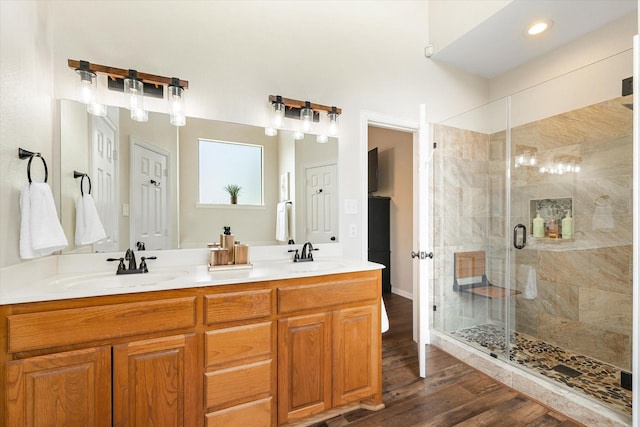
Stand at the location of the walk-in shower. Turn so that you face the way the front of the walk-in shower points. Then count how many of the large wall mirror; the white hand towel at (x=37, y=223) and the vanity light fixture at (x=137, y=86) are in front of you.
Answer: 3

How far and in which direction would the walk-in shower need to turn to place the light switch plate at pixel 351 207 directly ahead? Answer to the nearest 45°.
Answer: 0° — it already faces it

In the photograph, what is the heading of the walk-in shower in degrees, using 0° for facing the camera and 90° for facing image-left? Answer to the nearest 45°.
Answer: approximately 45°

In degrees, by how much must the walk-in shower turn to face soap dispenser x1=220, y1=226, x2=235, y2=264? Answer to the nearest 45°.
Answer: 0° — it already faces it

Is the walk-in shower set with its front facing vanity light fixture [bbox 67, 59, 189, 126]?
yes

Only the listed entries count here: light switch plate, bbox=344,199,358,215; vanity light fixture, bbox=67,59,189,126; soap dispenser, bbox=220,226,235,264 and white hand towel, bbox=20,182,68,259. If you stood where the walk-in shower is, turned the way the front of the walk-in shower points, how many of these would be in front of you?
4

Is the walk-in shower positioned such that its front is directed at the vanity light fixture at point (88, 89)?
yes
